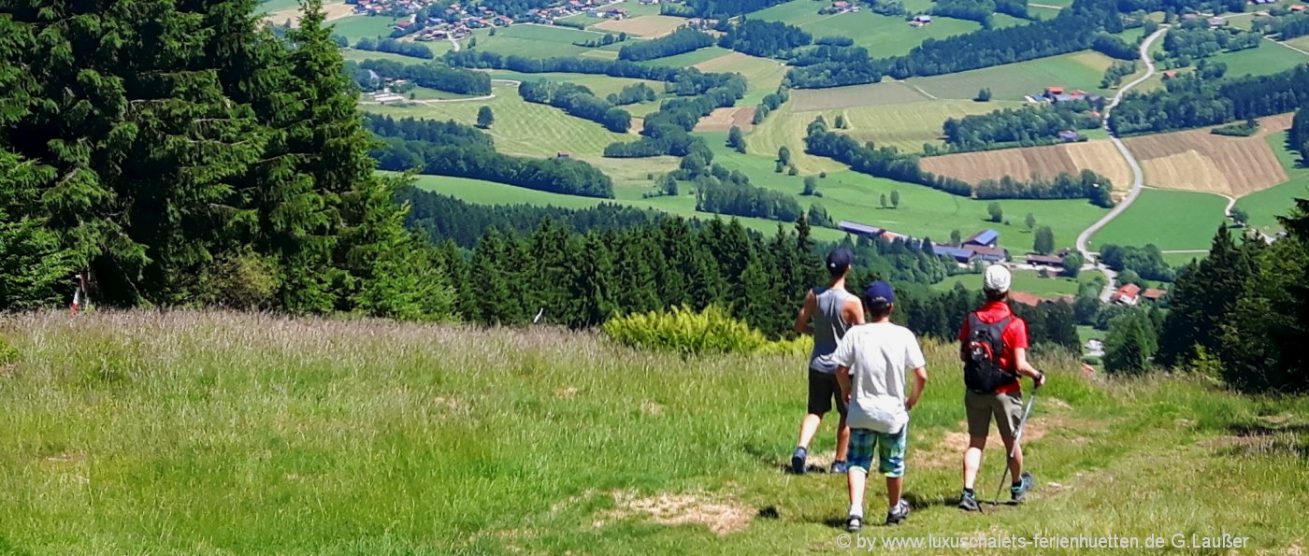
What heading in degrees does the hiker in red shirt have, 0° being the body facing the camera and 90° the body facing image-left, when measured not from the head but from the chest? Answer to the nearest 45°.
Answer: approximately 225°

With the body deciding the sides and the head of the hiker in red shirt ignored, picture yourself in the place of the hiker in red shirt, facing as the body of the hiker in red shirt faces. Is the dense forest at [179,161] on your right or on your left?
on your left

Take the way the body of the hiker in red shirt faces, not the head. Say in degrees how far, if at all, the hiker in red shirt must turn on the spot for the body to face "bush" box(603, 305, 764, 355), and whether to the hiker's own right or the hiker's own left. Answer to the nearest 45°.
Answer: approximately 90° to the hiker's own left

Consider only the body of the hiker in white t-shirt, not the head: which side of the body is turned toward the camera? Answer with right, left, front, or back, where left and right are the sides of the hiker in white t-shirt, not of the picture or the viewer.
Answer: back
